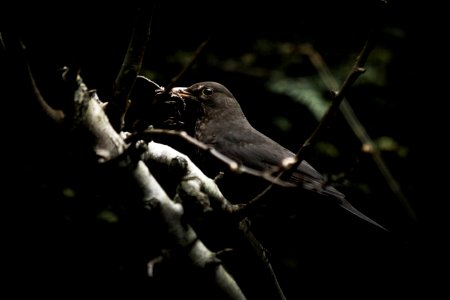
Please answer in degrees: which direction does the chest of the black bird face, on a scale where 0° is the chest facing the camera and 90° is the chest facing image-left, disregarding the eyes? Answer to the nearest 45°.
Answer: approximately 90°

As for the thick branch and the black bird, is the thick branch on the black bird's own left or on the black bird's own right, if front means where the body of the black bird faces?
on the black bird's own left
